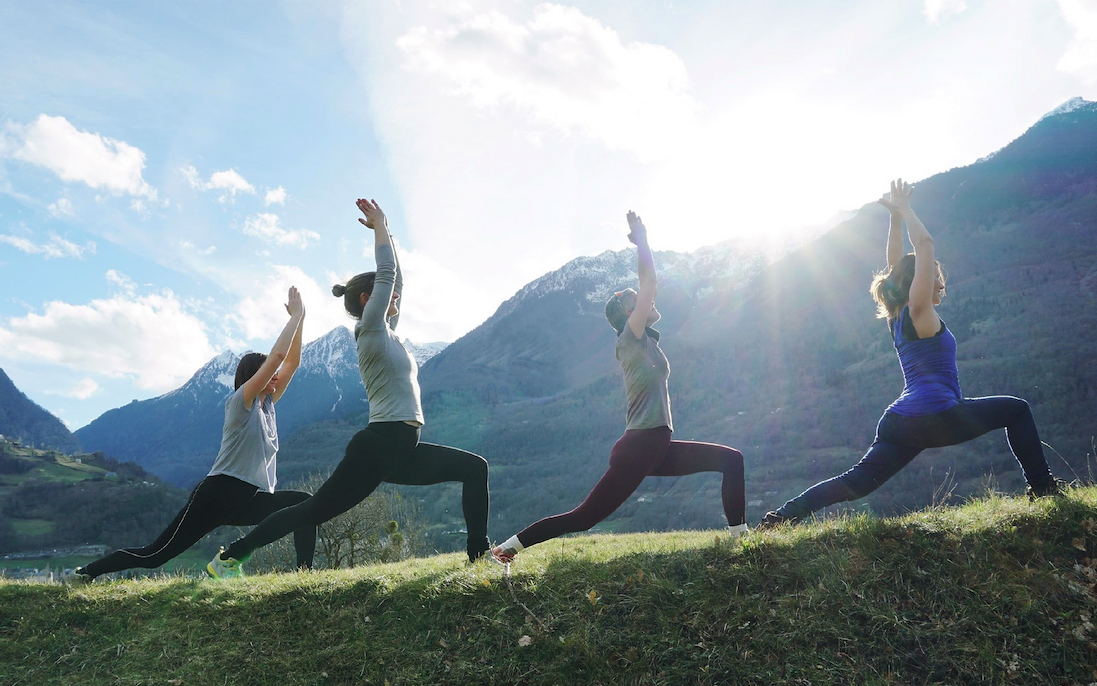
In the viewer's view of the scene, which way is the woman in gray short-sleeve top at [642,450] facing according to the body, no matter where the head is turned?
to the viewer's right

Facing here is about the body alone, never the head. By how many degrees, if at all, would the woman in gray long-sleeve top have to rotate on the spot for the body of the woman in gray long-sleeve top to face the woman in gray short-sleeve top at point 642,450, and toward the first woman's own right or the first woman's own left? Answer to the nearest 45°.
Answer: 0° — they already face them

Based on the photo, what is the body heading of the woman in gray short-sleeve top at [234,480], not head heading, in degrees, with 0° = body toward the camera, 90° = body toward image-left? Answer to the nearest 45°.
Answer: approximately 270°

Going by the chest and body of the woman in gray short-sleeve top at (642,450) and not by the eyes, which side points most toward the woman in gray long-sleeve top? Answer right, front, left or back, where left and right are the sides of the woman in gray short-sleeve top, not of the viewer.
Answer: back

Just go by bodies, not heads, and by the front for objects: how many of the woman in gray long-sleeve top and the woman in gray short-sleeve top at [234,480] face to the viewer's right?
2

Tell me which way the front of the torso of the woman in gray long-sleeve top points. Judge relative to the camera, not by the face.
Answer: to the viewer's right

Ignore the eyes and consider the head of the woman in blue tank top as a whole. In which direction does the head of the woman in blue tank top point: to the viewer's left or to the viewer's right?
to the viewer's right

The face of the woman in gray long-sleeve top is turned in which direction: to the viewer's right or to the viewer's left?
to the viewer's right

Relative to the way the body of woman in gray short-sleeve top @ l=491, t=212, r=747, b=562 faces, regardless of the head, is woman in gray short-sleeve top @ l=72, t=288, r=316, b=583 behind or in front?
behind

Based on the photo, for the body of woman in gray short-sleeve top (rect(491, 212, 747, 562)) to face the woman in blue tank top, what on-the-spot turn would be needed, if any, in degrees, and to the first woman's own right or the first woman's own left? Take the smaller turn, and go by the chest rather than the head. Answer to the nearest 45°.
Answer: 0° — they already face them

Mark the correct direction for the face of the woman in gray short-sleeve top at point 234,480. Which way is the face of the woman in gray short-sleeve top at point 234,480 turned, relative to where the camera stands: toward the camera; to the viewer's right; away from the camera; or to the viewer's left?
to the viewer's right
